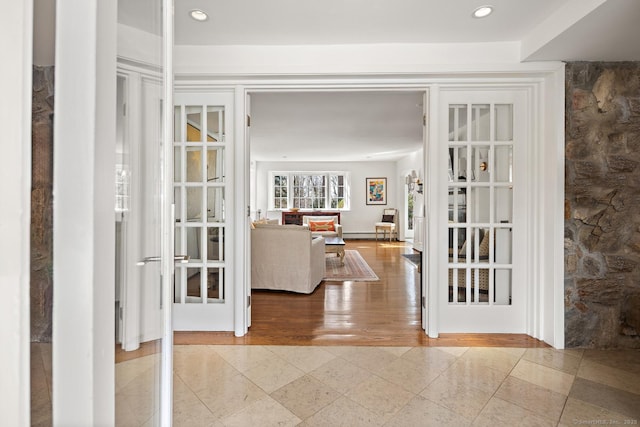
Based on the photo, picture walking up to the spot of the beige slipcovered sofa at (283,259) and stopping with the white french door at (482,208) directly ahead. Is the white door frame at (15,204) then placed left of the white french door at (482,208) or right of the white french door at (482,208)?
right

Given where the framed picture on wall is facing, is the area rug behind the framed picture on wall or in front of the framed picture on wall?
in front

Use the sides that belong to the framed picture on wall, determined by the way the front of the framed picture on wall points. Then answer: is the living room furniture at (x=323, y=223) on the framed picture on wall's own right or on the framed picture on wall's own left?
on the framed picture on wall's own right

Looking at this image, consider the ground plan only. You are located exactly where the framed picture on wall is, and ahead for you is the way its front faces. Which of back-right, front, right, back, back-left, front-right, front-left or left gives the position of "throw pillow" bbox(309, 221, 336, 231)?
front-right

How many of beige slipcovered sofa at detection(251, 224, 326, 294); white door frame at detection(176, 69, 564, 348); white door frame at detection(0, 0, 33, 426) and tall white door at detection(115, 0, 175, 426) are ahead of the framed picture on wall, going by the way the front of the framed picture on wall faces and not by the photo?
4

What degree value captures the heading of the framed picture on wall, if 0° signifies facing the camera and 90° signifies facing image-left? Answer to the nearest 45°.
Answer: approximately 0°

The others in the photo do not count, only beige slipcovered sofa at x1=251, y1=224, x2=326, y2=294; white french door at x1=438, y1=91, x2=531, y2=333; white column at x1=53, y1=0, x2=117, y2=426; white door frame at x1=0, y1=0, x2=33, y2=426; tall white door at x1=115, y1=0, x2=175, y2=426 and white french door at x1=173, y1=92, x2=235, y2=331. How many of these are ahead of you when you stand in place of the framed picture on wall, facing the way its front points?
6

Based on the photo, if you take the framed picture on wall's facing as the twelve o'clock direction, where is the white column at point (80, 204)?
The white column is roughly at 12 o'clock from the framed picture on wall.

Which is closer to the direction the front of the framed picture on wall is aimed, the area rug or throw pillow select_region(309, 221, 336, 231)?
the area rug

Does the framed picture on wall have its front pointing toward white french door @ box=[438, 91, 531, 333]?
yes

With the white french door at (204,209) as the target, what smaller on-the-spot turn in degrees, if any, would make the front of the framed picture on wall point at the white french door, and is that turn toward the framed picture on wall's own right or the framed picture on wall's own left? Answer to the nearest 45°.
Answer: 0° — it already faces it

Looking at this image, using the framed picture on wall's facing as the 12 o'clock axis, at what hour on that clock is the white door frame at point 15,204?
The white door frame is roughly at 12 o'clock from the framed picture on wall.

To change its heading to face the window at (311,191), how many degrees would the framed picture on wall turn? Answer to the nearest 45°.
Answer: approximately 90° to its right
